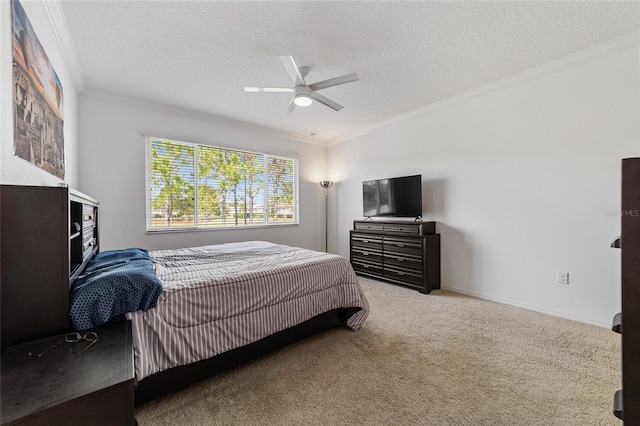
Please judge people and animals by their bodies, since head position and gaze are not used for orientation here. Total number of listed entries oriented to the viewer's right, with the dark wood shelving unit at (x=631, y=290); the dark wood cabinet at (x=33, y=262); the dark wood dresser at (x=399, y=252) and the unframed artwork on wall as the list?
2

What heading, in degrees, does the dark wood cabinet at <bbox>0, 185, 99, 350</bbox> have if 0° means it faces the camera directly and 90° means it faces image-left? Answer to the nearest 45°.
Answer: approximately 270°

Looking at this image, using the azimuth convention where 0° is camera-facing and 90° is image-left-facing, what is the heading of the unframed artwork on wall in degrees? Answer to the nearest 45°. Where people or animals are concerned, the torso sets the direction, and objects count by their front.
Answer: approximately 270°

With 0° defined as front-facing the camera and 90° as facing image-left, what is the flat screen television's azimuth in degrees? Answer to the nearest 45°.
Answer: approximately 45°

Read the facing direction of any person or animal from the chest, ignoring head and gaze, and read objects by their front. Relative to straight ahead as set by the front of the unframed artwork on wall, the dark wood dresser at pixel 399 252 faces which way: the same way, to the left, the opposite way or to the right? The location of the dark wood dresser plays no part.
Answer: the opposite way

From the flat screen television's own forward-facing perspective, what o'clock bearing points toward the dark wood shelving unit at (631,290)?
The dark wood shelving unit is roughly at 10 o'clock from the flat screen television.

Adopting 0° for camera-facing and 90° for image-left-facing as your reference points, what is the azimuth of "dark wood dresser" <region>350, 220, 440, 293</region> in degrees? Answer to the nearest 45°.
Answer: approximately 45°

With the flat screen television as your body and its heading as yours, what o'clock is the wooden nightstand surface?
The wooden nightstand surface is roughly at 11 o'clock from the flat screen television.

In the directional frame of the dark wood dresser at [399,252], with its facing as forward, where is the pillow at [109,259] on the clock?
The pillow is roughly at 12 o'clock from the dark wood dresser.

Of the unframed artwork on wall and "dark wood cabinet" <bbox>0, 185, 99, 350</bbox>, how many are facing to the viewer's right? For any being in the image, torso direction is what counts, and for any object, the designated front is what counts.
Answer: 2
